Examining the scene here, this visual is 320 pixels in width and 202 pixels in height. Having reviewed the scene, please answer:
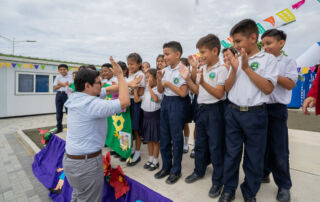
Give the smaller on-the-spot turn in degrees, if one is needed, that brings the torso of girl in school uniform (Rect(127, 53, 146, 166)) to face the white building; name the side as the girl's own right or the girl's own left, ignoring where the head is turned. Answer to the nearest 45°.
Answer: approximately 90° to the girl's own right

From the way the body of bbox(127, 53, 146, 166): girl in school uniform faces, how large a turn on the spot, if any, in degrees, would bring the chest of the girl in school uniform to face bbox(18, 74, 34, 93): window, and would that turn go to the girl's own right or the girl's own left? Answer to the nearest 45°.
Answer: approximately 90° to the girl's own right

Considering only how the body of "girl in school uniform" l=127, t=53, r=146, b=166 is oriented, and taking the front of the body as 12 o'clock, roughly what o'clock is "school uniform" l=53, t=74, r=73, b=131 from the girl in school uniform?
The school uniform is roughly at 3 o'clock from the girl in school uniform.

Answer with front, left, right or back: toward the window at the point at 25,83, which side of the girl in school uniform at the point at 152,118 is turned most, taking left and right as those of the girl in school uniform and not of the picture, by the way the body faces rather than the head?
right

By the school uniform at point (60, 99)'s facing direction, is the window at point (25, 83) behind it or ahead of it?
behind

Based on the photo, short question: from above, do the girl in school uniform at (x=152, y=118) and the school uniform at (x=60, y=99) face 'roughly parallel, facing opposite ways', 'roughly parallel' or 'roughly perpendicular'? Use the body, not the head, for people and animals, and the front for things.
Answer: roughly perpendicular

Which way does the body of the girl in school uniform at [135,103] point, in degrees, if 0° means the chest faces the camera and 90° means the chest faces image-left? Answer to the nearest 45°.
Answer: approximately 45°
